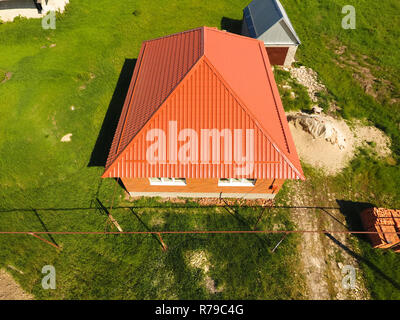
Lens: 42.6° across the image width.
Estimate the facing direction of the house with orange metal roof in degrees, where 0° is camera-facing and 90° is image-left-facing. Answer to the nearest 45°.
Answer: approximately 0°

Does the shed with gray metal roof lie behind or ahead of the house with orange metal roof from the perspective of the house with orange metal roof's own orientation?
behind
